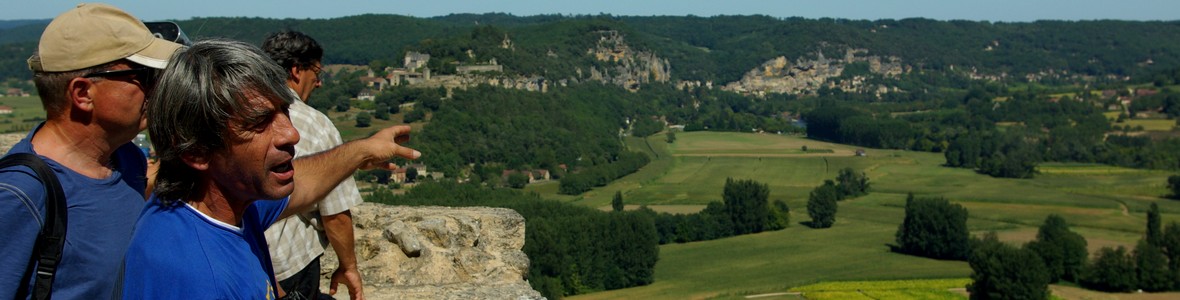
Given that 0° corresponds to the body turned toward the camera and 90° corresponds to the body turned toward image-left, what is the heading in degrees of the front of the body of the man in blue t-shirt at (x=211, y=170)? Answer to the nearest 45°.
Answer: approximately 315°

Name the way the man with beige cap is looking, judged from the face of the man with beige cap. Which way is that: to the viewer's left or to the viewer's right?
to the viewer's right

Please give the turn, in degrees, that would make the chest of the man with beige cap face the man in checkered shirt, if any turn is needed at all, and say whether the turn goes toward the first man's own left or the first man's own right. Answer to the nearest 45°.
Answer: approximately 90° to the first man's own left

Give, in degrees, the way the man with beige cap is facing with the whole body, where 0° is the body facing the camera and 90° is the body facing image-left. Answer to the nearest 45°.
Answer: approximately 315°
